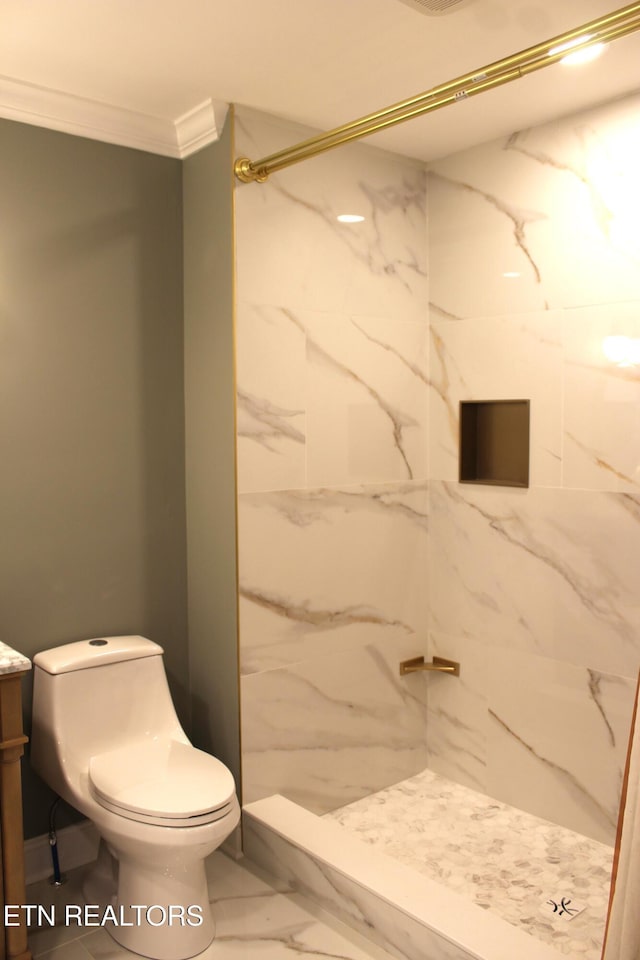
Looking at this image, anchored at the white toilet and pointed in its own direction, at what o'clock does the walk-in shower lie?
The walk-in shower is roughly at 10 o'clock from the white toilet.

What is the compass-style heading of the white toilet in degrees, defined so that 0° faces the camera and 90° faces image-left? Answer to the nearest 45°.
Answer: approximately 315°

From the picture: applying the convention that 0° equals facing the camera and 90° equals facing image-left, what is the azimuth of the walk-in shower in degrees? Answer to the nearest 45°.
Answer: approximately 45°

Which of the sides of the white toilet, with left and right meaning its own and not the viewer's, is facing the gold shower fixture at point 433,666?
left
